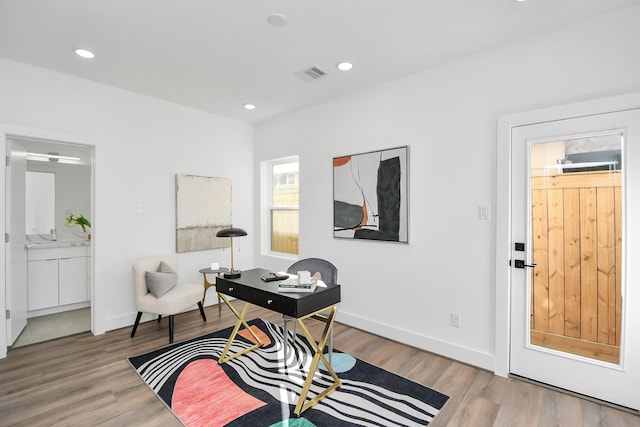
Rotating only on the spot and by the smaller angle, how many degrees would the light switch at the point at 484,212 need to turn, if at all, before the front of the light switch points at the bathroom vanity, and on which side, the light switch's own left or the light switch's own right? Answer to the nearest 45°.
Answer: approximately 90° to the light switch's own right

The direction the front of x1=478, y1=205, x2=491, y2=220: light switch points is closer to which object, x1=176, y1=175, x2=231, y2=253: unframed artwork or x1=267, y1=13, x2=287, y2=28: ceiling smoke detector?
the ceiling smoke detector
